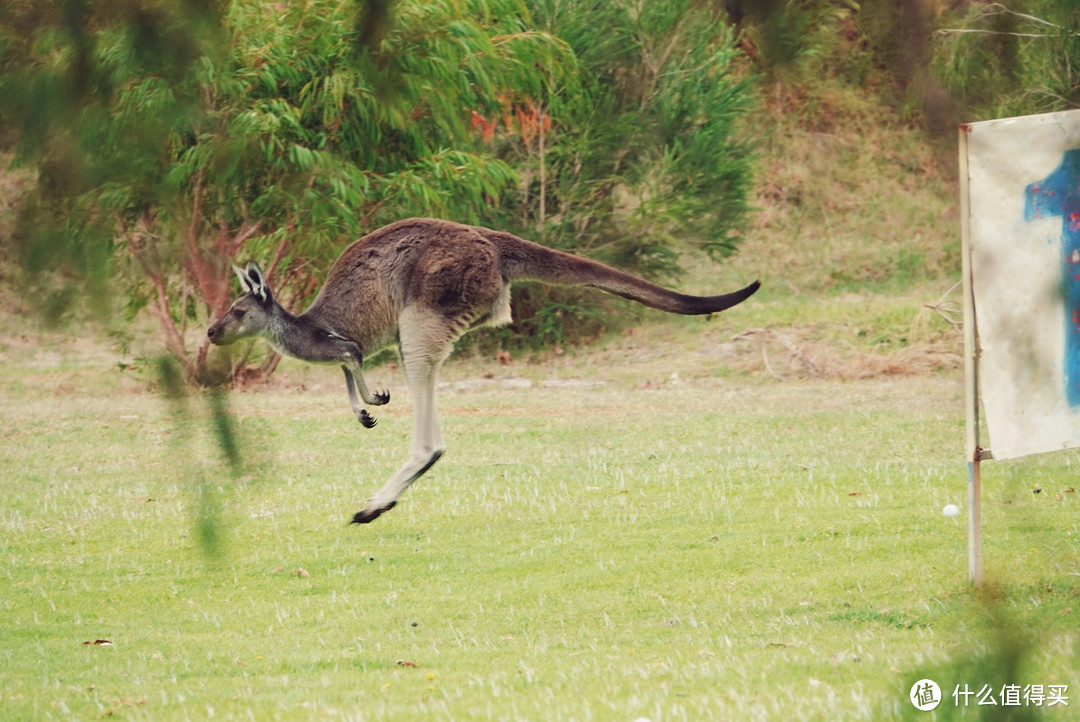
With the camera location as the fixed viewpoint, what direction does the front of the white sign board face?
facing the viewer

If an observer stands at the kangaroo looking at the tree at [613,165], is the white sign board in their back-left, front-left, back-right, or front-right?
back-right

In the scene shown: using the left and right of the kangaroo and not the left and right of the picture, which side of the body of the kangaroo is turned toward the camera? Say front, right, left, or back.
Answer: left

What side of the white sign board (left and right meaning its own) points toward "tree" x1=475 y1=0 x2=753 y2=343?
back

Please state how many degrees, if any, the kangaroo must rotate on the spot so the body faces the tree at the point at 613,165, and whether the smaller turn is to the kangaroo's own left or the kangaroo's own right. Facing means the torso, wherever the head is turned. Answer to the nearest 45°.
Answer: approximately 90° to the kangaroo's own right

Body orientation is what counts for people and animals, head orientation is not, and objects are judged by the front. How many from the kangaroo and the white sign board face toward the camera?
1

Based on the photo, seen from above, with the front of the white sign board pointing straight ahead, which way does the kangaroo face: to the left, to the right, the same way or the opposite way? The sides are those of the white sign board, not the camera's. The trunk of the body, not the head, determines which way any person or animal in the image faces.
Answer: to the right

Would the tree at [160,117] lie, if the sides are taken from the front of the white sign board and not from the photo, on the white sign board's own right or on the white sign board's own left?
on the white sign board's own right

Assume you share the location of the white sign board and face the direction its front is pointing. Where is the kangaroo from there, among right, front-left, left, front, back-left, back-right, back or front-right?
back-right
